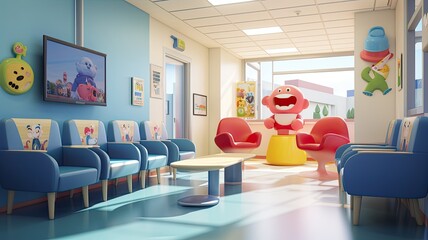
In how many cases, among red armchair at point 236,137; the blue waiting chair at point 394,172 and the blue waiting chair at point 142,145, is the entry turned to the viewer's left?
1

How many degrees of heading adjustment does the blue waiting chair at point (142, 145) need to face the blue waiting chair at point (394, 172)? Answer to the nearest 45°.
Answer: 0° — it already faces it

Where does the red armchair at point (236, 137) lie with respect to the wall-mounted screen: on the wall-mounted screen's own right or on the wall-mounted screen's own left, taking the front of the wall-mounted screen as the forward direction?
on the wall-mounted screen's own left

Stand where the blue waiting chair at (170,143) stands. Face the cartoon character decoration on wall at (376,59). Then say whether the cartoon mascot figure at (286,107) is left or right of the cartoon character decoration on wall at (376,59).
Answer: left

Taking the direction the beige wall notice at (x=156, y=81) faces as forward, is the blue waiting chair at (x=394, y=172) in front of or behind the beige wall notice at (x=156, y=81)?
in front

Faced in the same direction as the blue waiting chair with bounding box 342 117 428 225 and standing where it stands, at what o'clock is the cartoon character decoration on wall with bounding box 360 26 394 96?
The cartoon character decoration on wall is roughly at 3 o'clock from the blue waiting chair.

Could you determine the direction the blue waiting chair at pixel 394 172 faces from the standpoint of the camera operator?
facing to the left of the viewer

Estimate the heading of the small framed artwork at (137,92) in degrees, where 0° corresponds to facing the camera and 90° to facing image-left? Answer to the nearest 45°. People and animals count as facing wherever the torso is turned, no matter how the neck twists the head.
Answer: approximately 315°

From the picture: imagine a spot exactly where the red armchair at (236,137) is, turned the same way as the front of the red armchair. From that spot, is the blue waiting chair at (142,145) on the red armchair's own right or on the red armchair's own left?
on the red armchair's own right
